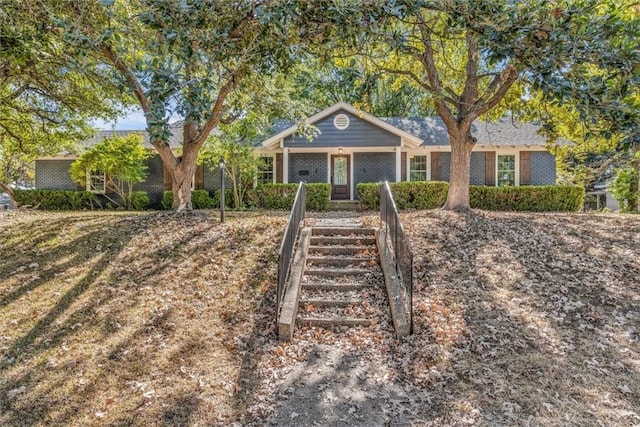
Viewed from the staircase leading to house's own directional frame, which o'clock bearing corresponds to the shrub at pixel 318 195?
The shrub is roughly at 6 o'clock from the staircase leading to house.

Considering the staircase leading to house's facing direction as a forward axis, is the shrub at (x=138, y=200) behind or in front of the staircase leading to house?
behind

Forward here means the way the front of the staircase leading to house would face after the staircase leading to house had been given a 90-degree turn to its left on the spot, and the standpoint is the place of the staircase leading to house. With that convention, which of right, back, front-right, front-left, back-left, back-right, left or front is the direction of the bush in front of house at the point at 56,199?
back-left

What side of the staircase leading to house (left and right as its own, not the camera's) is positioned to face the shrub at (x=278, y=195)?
back

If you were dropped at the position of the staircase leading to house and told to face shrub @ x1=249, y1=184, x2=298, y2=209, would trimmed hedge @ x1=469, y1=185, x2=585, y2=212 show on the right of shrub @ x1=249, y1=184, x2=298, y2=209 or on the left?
right

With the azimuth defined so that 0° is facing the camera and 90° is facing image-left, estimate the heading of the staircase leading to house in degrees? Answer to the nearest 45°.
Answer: approximately 0°
